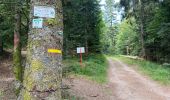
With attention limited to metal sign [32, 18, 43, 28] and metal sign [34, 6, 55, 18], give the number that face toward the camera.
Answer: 2

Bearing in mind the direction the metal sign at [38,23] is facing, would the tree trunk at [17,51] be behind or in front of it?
behind

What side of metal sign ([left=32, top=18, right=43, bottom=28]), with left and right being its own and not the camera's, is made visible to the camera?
front

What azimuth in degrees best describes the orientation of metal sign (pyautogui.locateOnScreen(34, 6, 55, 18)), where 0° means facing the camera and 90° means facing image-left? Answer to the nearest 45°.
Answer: approximately 0°

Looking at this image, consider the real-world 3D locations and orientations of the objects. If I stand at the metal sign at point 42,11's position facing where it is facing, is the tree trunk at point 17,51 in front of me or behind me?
behind
